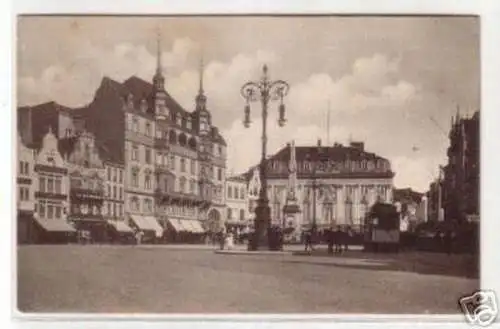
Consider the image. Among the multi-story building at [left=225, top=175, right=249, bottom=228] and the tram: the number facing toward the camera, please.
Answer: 2

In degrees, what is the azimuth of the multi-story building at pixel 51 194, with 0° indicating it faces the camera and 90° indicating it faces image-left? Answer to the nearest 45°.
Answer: approximately 315°

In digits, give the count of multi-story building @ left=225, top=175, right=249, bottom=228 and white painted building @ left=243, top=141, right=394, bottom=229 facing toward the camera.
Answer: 2

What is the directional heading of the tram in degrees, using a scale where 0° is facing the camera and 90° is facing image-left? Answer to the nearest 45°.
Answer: approximately 0°

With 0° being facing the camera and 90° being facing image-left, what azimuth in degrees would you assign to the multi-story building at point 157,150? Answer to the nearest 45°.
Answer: approximately 315°

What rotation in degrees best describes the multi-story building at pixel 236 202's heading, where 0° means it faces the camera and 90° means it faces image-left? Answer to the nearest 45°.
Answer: approximately 0°
